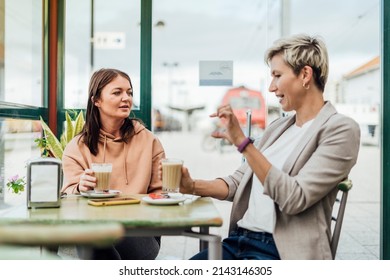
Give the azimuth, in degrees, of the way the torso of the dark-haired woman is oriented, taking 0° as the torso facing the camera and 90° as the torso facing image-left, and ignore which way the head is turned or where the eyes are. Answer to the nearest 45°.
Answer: approximately 0°

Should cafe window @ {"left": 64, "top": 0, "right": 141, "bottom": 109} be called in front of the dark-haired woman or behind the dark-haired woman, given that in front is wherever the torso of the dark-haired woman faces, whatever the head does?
behind

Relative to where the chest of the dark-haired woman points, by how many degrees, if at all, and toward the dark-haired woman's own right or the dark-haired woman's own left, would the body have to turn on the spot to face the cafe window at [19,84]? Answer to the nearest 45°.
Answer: approximately 135° to the dark-haired woman's own right
